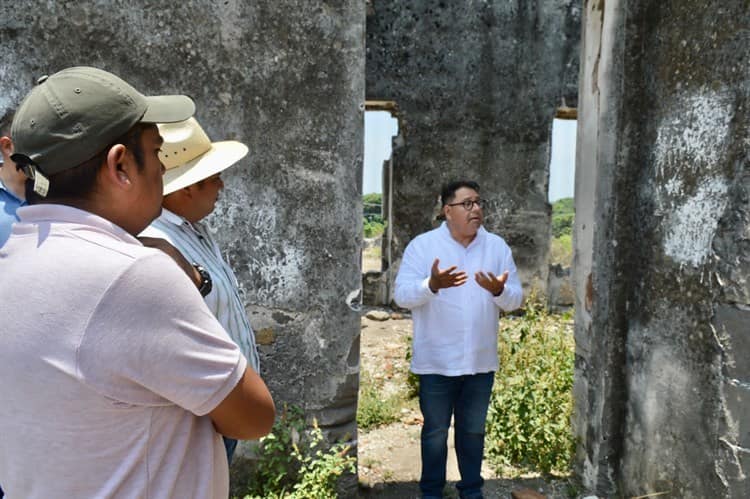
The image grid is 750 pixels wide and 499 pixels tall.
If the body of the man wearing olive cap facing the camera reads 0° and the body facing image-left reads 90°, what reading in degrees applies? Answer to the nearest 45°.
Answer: approximately 225°

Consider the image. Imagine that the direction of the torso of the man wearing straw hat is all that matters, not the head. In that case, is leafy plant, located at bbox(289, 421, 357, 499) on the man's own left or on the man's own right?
on the man's own left

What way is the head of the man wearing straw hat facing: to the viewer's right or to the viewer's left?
to the viewer's right

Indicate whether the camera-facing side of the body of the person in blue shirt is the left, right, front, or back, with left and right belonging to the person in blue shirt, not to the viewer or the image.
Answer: right

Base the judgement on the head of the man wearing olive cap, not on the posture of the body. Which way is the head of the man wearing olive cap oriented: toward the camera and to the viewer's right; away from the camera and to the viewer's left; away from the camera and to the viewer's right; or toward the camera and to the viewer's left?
away from the camera and to the viewer's right

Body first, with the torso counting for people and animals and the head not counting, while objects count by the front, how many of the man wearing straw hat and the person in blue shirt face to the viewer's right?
2

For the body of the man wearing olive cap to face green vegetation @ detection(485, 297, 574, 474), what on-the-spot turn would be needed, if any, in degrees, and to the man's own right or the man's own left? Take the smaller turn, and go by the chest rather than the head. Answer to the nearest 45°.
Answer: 0° — they already face it

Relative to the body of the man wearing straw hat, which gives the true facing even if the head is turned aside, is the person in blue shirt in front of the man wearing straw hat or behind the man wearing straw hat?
behind

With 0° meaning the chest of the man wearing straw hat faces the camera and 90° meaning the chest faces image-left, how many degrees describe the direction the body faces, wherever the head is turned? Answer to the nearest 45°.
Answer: approximately 270°
